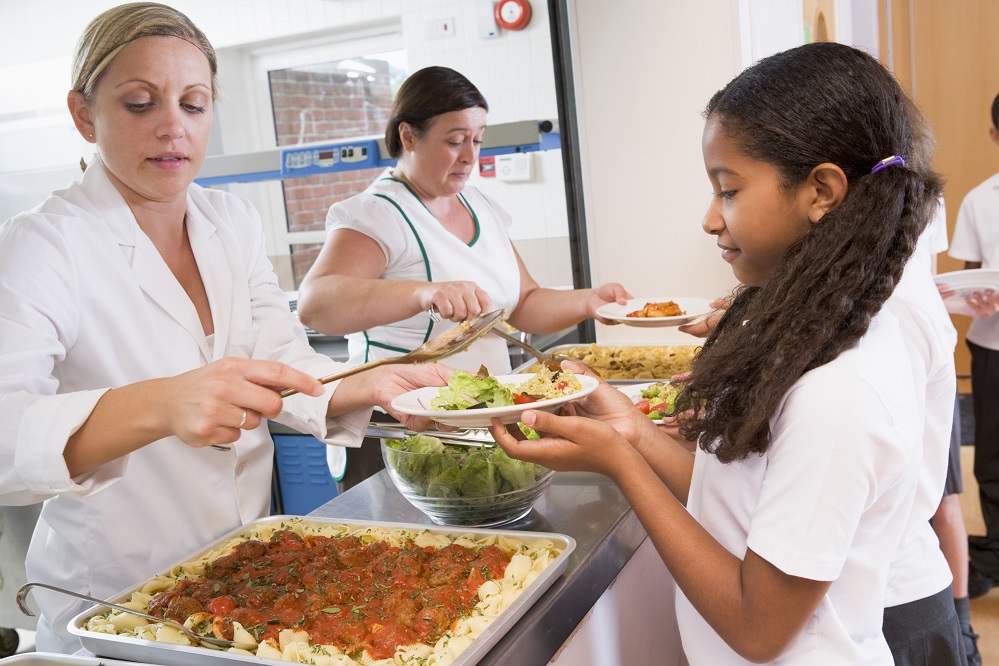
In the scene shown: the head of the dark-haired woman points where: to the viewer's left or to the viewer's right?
to the viewer's right

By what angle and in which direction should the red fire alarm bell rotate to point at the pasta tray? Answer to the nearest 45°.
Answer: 0° — it already faces it

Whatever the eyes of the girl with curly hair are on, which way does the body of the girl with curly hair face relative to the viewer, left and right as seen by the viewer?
facing to the left of the viewer

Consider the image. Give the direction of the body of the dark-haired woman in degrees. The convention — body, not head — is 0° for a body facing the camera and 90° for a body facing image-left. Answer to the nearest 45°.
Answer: approximately 315°

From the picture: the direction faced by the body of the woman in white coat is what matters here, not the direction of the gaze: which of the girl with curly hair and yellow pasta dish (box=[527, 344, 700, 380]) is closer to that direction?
the girl with curly hair

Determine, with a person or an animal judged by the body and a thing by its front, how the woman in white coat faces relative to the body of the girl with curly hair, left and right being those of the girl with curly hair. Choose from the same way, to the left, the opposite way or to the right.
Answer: the opposite way

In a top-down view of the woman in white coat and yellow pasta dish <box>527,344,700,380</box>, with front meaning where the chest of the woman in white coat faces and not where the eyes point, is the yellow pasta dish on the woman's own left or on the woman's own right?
on the woman's own left

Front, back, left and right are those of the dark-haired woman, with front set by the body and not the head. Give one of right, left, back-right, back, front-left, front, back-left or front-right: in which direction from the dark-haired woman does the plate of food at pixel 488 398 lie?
front-right

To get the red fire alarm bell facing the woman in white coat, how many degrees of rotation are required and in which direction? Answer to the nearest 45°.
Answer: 0° — it already faces them
